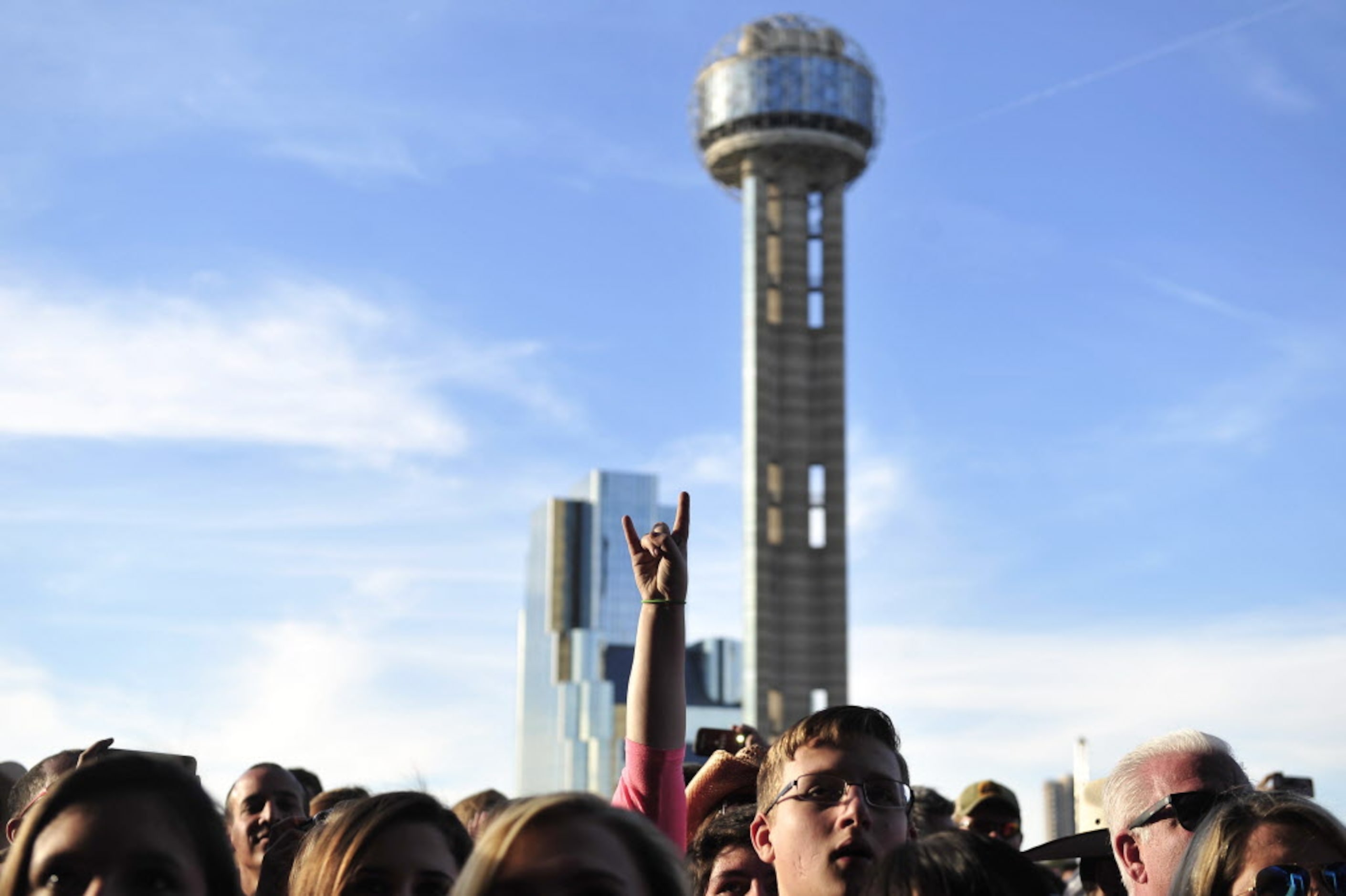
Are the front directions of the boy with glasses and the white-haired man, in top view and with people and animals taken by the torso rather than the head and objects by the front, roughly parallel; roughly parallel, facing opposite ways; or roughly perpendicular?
roughly parallel

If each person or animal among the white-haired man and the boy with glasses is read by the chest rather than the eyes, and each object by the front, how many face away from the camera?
0

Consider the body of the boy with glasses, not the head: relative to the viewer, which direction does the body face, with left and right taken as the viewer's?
facing the viewer and to the right of the viewer

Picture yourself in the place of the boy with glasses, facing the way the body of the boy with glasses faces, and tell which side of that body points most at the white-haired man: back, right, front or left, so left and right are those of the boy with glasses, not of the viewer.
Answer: left

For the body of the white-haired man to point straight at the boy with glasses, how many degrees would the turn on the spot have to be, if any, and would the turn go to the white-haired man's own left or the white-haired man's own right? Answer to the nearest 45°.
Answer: approximately 90° to the white-haired man's own right
